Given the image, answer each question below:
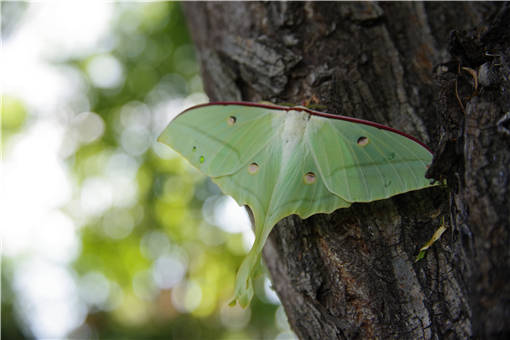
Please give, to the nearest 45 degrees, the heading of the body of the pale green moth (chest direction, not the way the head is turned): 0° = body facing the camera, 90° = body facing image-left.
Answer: approximately 180°

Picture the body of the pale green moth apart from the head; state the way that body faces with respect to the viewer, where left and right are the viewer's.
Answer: facing away from the viewer
